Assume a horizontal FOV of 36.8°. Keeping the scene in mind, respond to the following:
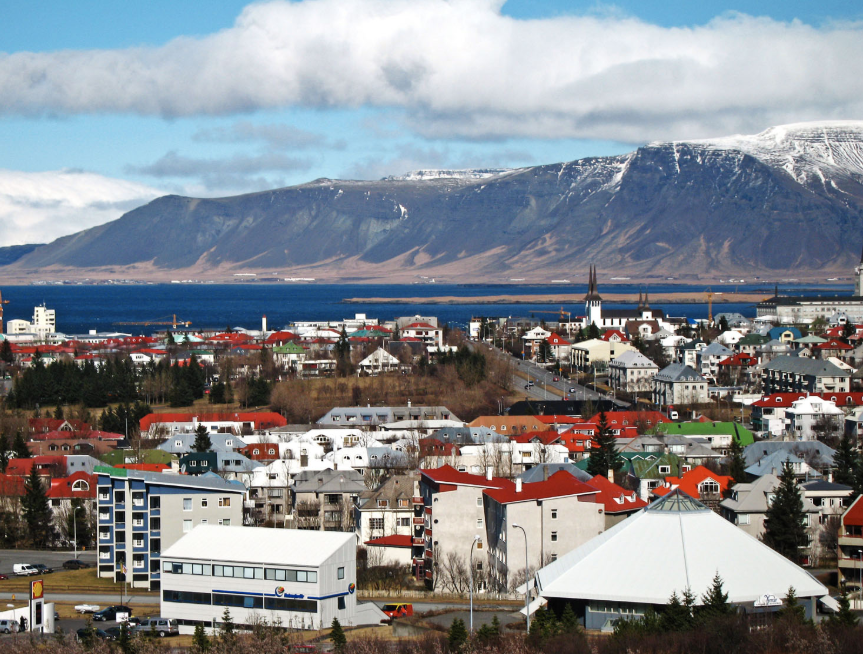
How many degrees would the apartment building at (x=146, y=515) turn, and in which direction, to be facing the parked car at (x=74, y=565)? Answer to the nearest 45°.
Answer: approximately 90° to its right

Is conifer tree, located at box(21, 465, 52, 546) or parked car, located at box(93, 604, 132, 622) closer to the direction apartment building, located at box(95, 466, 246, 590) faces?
the parked car

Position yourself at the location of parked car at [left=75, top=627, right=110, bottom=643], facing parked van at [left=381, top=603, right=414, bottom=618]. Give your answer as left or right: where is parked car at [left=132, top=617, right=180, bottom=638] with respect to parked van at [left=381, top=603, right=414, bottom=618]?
left

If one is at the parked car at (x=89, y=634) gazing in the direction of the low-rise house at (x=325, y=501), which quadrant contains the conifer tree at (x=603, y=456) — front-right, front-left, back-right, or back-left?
front-right

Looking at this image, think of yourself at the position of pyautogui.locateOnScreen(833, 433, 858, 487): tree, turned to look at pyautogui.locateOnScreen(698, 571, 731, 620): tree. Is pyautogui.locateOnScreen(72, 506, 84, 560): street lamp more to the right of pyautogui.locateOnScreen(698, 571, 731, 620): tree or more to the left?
right

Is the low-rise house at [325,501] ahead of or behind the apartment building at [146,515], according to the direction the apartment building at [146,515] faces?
behind

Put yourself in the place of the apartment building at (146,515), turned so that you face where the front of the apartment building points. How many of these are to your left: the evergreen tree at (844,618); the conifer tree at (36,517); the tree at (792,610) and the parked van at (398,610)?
3

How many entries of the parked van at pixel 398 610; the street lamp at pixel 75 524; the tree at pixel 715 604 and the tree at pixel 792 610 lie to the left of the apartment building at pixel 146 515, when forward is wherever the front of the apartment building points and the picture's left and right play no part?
3

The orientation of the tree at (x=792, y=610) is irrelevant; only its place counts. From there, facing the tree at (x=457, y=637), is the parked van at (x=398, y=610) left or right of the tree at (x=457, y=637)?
right

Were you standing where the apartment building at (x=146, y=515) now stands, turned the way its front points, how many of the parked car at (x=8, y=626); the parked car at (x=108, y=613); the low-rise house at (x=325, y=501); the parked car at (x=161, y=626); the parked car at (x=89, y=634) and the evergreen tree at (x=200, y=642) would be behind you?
1

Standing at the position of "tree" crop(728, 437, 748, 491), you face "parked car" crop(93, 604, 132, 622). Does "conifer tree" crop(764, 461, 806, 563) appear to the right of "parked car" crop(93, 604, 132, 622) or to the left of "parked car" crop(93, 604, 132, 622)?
left

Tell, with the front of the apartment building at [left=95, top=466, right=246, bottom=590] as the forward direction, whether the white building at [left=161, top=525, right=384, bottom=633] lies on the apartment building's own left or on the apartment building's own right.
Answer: on the apartment building's own left

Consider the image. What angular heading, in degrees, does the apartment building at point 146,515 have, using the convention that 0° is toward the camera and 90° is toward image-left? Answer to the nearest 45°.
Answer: approximately 45°

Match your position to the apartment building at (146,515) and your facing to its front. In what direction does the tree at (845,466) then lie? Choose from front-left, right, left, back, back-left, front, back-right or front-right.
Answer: back-left

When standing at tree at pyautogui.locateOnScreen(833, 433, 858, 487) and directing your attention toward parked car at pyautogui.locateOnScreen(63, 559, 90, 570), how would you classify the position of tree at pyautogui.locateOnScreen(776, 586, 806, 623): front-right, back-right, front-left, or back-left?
front-left

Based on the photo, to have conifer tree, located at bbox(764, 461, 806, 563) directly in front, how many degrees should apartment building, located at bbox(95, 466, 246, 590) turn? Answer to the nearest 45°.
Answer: approximately 135° to its left

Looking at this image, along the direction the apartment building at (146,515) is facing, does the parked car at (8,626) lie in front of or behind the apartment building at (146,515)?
in front
